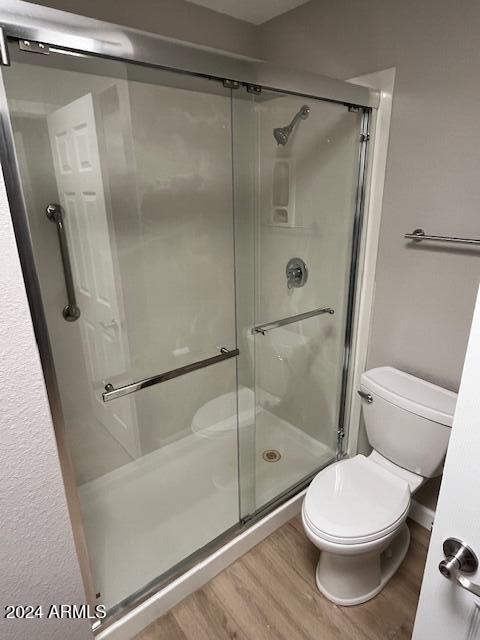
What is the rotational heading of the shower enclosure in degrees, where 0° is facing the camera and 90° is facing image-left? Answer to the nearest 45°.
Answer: approximately 315°

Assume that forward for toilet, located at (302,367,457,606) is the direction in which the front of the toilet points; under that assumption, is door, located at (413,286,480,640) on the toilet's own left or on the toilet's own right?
on the toilet's own left

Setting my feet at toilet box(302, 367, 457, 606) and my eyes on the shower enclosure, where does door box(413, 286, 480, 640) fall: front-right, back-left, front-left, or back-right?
back-left

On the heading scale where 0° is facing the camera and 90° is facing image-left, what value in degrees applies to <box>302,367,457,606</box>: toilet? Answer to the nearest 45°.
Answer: approximately 45°
